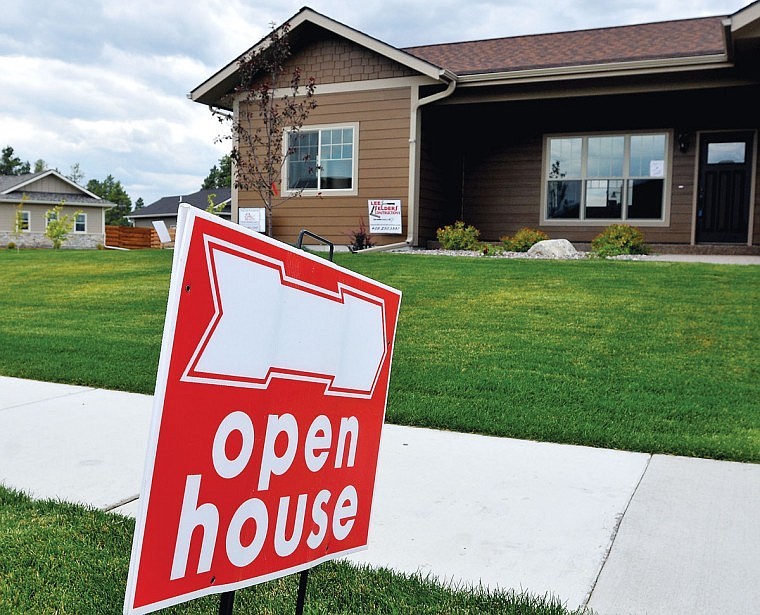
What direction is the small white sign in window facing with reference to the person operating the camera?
facing the viewer

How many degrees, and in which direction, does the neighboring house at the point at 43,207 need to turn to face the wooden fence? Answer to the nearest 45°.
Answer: approximately 45° to its left

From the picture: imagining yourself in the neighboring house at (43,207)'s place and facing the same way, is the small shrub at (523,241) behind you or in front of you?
in front

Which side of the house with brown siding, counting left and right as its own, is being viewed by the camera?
front

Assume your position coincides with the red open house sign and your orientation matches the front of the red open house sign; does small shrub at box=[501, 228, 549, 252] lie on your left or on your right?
on your left

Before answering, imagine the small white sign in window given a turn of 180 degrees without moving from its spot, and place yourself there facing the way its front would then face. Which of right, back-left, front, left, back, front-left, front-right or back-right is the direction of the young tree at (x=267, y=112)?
left

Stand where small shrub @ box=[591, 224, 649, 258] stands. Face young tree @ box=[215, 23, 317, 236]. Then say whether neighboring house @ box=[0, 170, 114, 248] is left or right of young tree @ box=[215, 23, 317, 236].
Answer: right

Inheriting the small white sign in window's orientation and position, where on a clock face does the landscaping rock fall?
The landscaping rock is roughly at 1 o'clock from the small white sign in window.

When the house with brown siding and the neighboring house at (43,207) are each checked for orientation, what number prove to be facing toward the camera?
2

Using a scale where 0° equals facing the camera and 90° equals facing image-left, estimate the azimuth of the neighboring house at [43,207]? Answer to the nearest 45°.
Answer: approximately 0°

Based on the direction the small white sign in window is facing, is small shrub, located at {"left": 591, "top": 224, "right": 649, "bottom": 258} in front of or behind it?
in front

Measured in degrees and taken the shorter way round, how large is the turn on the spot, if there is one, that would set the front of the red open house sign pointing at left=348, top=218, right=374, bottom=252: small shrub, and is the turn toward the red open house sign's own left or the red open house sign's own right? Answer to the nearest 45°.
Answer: approximately 135° to the red open house sign's own left

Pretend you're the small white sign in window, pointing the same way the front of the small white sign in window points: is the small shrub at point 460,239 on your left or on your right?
on your right

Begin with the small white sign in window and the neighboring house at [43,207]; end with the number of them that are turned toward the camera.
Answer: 2
